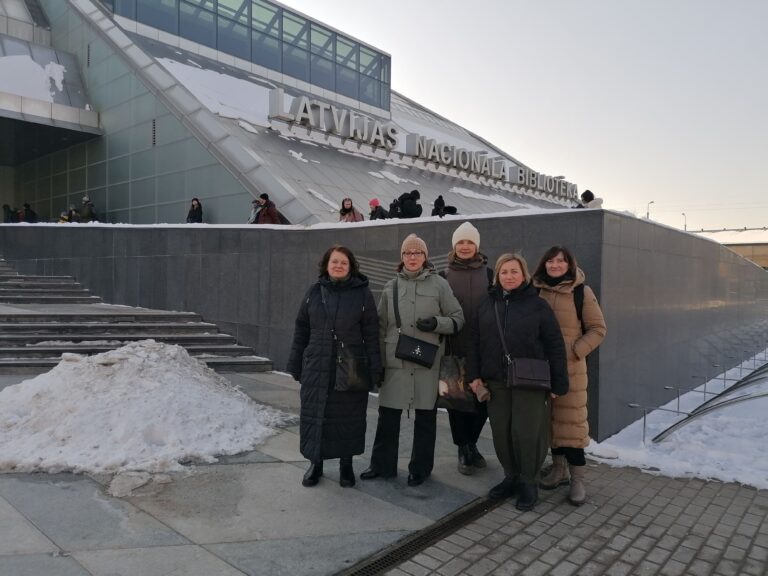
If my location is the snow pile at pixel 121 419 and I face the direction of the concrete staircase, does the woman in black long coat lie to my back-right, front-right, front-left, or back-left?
back-right

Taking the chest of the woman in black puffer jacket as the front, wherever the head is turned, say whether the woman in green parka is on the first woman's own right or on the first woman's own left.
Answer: on the first woman's own right

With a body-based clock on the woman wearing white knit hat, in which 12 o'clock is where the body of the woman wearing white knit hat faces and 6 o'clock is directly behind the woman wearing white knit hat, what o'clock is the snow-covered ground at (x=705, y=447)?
The snow-covered ground is roughly at 8 o'clock from the woman wearing white knit hat.

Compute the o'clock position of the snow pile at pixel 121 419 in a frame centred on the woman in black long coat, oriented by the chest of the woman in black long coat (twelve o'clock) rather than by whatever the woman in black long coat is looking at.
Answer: The snow pile is roughly at 4 o'clock from the woman in black long coat.

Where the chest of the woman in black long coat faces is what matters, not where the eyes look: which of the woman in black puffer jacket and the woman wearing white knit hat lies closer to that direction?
the woman in black puffer jacket

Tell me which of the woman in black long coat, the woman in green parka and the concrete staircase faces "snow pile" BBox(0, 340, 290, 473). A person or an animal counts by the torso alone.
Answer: the concrete staircase

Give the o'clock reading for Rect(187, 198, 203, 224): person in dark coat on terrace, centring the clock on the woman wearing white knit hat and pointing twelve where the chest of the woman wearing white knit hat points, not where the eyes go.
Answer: The person in dark coat on terrace is roughly at 5 o'clock from the woman wearing white knit hat.
